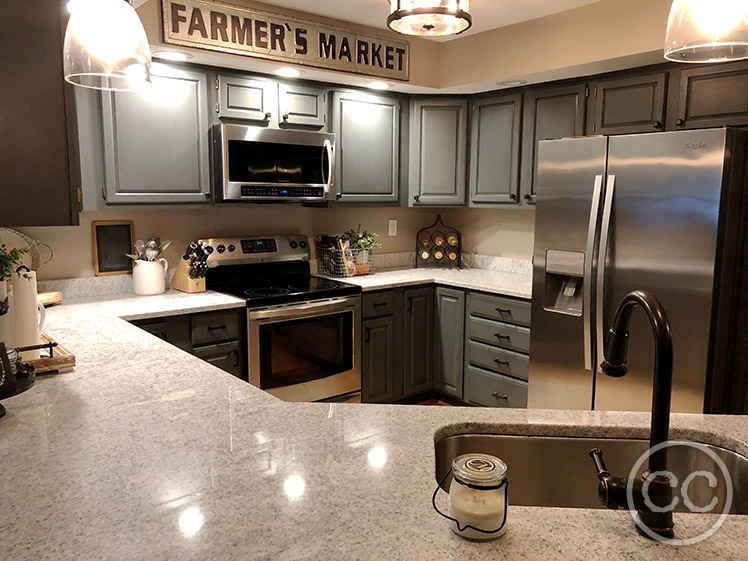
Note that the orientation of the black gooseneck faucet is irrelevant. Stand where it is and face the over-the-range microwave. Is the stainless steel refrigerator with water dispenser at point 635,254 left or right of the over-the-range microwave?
right

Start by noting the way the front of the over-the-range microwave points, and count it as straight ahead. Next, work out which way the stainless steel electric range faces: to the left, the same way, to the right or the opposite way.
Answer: the same way

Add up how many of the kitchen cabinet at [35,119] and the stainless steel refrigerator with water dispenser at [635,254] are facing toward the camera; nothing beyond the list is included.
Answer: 1

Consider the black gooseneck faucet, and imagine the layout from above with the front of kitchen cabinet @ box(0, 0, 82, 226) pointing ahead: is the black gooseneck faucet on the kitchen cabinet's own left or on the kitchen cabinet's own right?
on the kitchen cabinet's own right

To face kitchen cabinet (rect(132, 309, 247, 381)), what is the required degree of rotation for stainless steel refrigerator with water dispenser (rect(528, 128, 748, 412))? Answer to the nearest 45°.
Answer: approximately 90° to its right

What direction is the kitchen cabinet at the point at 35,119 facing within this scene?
to the viewer's right

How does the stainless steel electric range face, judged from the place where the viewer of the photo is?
facing the viewer and to the right of the viewer

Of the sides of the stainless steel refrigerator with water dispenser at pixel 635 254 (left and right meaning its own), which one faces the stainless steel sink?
front

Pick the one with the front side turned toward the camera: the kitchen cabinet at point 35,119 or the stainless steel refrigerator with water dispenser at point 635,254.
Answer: the stainless steel refrigerator with water dispenser

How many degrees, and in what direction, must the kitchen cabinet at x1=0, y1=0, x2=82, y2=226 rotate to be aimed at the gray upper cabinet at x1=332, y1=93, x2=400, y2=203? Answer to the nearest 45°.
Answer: approximately 45° to its left

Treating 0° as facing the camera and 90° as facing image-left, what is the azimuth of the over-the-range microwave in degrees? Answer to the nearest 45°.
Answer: approximately 315°

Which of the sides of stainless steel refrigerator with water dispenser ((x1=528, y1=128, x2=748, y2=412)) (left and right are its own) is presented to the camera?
front

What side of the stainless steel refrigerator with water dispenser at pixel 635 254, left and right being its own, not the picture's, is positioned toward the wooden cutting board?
right

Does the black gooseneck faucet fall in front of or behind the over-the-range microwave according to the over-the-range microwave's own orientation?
in front

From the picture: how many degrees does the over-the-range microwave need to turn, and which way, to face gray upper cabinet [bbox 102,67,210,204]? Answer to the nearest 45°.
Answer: approximately 135° to its right

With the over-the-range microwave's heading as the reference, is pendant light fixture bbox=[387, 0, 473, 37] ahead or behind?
ahead

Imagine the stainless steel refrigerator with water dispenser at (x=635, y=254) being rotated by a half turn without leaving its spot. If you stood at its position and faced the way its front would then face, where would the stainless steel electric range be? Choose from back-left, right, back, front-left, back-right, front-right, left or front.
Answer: left
